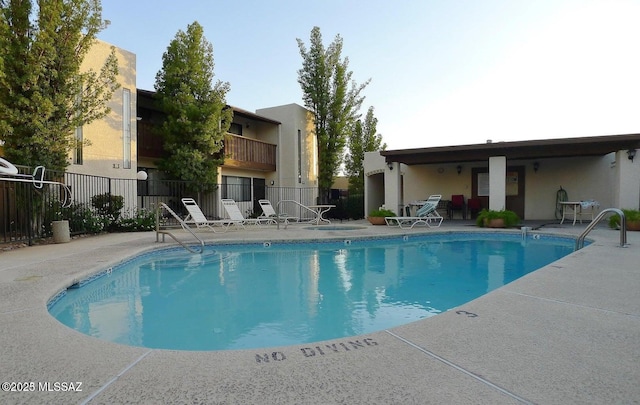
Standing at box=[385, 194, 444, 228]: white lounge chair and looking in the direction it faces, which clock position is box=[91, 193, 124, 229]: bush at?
The bush is roughly at 11 o'clock from the white lounge chair.

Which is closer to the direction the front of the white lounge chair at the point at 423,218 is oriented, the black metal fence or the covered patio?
the black metal fence

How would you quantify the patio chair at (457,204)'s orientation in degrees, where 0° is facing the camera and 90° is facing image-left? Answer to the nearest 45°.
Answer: approximately 0°

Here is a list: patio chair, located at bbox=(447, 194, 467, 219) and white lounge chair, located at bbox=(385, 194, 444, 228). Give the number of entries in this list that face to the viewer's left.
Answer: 1

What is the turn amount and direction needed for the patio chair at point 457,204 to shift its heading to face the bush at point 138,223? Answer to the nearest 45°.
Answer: approximately 45° to its right

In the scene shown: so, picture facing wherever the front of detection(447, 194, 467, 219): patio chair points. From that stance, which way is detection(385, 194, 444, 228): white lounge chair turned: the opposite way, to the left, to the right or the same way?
to the right

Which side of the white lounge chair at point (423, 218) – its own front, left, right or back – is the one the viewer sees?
left

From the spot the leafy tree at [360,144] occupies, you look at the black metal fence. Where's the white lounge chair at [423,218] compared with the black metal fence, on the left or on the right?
left

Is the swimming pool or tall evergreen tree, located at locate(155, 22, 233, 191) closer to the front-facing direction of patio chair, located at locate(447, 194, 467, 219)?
the swimming pool

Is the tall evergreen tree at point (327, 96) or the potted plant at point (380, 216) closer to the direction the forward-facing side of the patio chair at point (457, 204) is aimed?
the potted plant

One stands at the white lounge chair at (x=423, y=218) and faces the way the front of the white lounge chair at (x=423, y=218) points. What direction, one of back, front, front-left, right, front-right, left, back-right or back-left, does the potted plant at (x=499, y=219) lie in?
back

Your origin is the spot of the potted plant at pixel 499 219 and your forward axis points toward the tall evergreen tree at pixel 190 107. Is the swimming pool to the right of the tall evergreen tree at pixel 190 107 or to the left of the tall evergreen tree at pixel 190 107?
left
